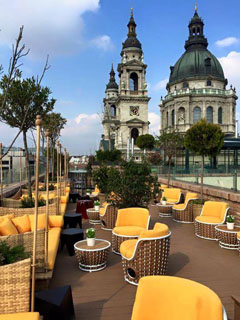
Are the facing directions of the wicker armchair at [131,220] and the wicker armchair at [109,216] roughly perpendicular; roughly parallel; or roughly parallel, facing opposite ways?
roughly perpendicular

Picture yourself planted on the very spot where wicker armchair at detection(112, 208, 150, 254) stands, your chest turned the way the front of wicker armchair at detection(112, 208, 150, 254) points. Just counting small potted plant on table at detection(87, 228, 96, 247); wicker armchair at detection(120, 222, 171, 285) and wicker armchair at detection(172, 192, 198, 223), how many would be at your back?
1

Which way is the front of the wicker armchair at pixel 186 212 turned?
to the viewer's left

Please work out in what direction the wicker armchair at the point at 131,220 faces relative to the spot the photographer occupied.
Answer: facing the viewer and to the left of the viewer

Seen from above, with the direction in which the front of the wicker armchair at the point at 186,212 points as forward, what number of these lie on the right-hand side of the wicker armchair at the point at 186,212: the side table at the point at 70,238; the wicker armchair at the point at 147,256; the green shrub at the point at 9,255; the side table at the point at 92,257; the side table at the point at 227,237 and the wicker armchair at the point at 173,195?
1

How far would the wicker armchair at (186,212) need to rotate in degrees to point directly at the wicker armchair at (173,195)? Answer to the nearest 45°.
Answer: approximately 90° to its right

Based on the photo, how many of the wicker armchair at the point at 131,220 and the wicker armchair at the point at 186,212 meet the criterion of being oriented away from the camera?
0

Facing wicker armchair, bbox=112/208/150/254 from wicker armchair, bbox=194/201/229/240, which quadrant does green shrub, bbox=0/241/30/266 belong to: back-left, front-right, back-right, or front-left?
front-left
